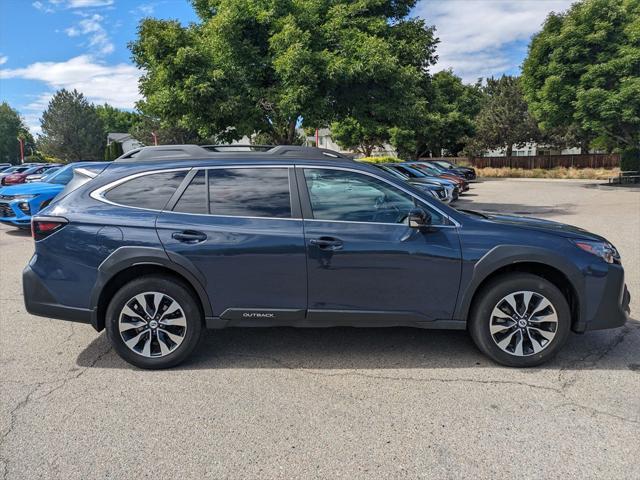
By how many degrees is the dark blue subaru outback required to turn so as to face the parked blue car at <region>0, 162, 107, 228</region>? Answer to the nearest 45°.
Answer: approximately 135° to its left

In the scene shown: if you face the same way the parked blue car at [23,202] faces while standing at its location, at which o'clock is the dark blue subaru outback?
The dark blue subaru outback is roughly at 10 o'clock from the parked blue car.

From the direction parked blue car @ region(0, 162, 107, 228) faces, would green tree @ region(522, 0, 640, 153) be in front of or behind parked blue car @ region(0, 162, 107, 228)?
behind

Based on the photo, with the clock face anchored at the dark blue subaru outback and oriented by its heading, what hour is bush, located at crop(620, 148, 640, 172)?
The bush is roughly at 10 o'clock from the dark blue subaru outback.

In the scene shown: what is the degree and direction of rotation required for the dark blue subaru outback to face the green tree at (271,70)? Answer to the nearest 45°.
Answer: approximately 90° to its left

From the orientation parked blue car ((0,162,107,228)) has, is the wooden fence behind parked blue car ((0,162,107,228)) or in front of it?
behind

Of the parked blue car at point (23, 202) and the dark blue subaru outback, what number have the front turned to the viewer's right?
1

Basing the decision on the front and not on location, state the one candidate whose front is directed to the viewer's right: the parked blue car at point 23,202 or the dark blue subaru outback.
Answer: the dark blue subaru outback

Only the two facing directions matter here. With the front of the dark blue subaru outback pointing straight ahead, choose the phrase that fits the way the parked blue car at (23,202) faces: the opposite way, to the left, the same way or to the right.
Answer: to the right

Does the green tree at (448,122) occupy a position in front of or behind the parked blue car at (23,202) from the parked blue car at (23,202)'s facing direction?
behind

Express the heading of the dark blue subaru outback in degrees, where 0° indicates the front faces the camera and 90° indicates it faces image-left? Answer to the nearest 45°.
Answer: approximately 270°
